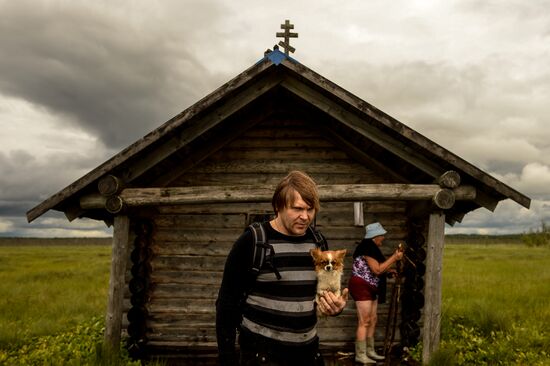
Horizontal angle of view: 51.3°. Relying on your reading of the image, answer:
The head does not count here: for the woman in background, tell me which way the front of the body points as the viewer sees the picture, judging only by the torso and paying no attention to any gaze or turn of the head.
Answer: to the viewer's right

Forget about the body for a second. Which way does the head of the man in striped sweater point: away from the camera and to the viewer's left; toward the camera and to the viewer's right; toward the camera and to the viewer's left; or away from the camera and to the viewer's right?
toward the camera and to the viewer's right

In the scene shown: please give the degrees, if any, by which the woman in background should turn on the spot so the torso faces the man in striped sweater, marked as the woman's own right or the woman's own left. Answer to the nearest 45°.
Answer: approximately 90° to the woman's own right

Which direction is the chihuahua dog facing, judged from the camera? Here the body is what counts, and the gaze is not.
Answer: toward the camera

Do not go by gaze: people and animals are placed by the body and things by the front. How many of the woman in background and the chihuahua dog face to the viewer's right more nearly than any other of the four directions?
1

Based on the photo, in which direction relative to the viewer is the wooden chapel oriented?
toward the camera

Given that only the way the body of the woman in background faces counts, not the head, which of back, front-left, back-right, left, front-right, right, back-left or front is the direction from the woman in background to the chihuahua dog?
right

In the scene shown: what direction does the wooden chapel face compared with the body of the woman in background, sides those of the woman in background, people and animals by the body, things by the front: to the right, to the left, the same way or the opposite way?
to the right

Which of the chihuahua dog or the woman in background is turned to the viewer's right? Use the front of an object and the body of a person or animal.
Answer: the woman in background

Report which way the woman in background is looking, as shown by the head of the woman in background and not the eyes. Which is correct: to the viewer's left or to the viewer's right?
to the viewer's right

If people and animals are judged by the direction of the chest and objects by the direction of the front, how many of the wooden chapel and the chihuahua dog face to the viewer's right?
0

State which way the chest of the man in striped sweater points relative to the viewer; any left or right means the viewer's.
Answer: facing the viewer and to the right of the viewer

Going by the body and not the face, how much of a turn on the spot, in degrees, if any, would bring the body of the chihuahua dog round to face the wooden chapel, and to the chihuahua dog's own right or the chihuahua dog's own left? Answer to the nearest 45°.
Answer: approximately 180°
